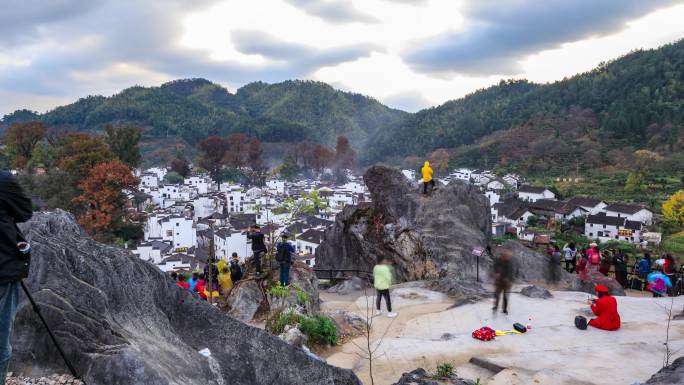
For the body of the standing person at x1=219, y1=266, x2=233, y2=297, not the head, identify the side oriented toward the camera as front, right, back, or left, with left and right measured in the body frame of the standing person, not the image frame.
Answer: back

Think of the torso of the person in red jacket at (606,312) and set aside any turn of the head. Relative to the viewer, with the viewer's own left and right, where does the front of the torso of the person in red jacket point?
facing to the left of the viewer

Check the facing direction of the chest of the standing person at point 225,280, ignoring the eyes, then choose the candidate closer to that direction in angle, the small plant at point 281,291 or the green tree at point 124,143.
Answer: the green tree

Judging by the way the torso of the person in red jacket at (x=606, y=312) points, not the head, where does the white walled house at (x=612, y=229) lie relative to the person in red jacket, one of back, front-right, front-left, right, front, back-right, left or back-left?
right

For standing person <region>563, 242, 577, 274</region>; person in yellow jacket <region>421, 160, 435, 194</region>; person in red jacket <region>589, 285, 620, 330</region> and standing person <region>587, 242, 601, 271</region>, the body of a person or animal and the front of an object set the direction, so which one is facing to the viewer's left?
the person in red jacket

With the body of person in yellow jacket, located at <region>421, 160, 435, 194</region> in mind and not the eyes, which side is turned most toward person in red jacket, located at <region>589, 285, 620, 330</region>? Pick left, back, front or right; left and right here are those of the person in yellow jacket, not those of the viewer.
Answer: back

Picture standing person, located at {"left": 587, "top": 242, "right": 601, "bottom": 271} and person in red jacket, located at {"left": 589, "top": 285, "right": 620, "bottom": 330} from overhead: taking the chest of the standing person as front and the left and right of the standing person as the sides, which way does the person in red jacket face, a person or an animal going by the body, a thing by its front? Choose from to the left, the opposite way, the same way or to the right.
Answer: to the left

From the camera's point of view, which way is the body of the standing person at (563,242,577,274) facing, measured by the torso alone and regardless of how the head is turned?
away from the camera

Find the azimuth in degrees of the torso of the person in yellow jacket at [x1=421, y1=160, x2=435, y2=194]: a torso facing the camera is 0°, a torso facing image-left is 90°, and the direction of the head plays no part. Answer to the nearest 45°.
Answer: approximately 180°

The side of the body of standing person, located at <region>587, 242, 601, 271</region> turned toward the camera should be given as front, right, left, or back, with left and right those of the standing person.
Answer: back
